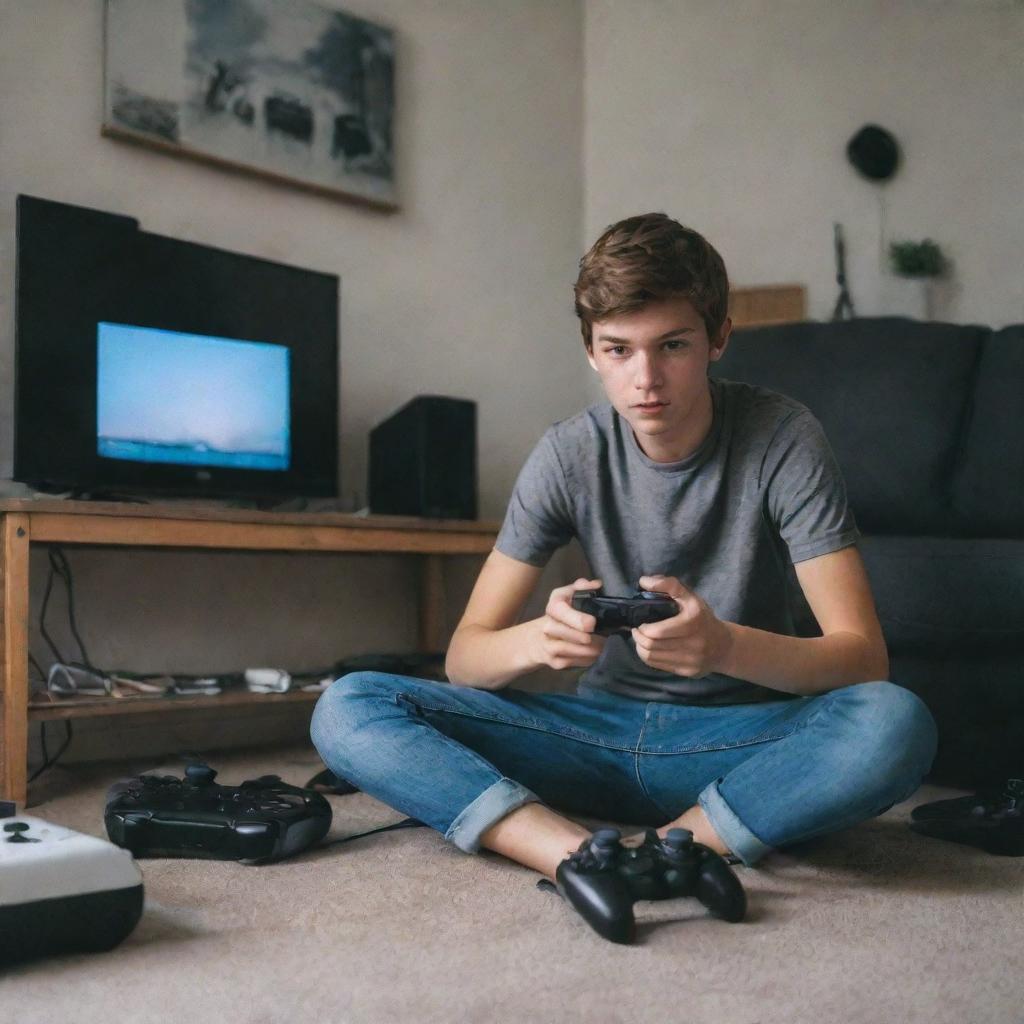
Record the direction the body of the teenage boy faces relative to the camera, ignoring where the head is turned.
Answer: toward the camera

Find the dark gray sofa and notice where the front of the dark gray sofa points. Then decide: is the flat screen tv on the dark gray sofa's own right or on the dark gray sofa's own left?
on the dark gray sofa's own right

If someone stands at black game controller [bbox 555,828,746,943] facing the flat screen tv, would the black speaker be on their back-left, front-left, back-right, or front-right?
front-right

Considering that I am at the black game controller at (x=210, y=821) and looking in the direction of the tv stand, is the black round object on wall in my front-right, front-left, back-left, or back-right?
front-right

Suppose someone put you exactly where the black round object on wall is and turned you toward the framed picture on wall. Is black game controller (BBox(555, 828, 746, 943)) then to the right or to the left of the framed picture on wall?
left

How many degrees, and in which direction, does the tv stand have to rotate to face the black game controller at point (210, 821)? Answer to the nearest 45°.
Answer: approximately 45° to its right

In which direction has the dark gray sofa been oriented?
toward the camera

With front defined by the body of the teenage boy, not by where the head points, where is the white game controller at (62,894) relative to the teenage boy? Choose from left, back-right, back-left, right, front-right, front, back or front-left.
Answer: front-right
